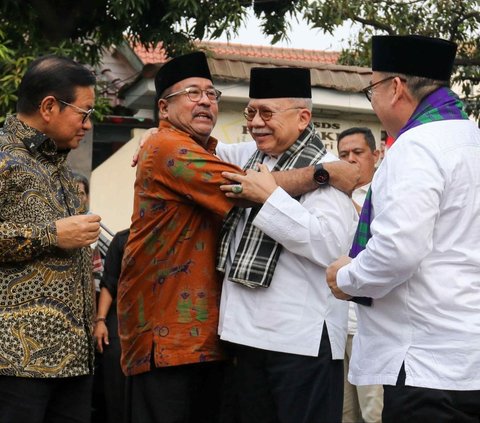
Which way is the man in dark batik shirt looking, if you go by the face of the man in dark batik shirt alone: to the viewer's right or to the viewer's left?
to the viewer's right

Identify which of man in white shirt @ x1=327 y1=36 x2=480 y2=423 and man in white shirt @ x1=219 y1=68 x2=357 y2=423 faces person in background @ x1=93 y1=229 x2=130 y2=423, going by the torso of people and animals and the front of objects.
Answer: man in white shirt @ x1=327 y1=36 x2=480 y2=423

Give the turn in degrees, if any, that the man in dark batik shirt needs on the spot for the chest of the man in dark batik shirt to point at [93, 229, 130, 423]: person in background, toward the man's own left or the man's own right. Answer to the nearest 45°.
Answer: approximately 90° to the man's own left

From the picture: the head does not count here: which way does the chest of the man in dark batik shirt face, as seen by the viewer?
to the viewer's right

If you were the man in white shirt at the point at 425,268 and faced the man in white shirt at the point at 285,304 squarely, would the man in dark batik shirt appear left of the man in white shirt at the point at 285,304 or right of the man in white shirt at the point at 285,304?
left

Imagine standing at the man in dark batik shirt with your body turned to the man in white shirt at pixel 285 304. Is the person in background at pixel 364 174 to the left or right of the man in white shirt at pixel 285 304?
left
